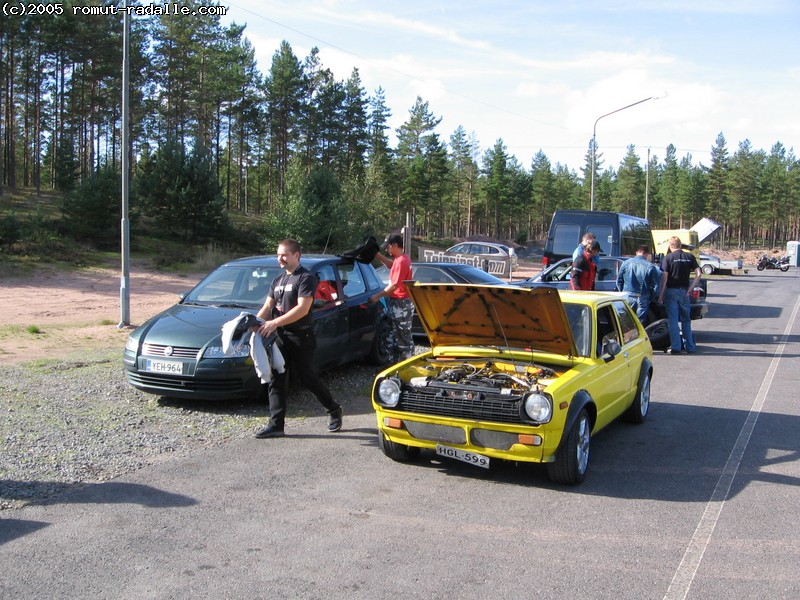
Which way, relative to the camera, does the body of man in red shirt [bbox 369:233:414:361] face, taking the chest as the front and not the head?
to the viewer's left

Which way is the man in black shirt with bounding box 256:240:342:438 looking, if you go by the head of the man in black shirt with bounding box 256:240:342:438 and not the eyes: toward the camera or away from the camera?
toward the camera

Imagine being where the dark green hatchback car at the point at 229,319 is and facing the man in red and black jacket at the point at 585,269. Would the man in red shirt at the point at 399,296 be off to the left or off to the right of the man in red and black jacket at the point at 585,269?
right

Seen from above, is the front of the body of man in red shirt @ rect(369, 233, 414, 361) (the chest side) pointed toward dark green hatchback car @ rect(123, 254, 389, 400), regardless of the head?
yes

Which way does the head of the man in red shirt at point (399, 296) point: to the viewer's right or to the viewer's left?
to the viewer's left

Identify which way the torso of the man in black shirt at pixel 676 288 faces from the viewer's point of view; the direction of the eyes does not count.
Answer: away from the camera

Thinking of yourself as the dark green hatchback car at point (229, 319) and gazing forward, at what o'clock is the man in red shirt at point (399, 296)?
The man in red shirt is roughly at 8 o'clock from the dark green hatchback car.

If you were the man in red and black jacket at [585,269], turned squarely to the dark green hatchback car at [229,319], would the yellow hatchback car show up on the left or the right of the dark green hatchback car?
left

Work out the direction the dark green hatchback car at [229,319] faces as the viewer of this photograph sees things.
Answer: facing the viewer and to the left of the viewer
